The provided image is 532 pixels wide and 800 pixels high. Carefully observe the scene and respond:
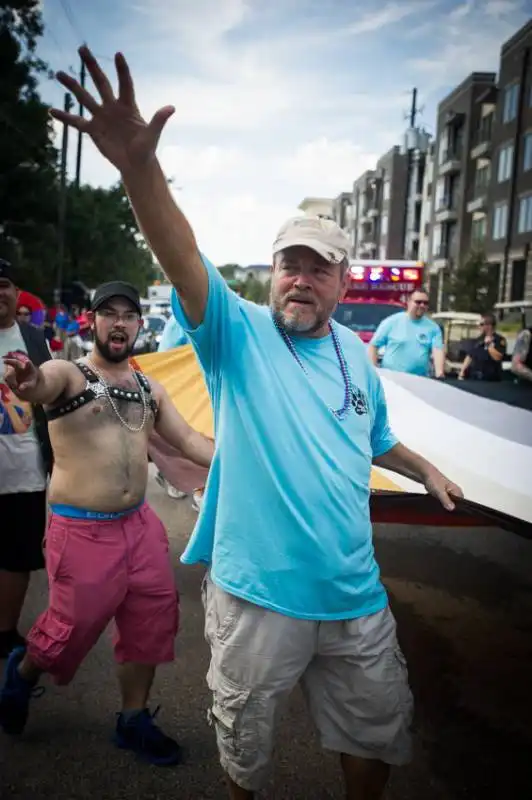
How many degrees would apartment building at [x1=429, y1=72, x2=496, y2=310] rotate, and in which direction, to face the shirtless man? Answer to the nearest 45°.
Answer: approximately 90° to its left

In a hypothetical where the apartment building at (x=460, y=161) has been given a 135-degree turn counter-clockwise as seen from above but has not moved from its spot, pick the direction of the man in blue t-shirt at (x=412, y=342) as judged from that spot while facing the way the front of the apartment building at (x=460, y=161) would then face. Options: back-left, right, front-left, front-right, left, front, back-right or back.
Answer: front-right

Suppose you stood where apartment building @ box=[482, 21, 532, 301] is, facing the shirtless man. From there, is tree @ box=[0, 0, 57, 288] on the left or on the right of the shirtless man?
right

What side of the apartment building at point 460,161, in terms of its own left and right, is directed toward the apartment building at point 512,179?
left

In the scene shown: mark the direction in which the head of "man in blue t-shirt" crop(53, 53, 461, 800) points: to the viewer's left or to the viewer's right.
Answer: to the viewer's left

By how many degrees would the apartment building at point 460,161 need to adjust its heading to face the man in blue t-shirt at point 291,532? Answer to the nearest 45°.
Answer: approximately 90° to its left

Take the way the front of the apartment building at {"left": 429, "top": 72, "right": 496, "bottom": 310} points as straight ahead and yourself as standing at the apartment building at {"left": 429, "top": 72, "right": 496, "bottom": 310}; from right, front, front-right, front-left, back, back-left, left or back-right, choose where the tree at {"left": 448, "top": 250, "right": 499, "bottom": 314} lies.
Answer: left

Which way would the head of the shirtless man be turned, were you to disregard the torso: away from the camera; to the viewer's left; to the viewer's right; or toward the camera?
toward the camera

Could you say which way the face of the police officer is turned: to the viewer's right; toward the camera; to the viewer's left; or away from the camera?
toward the camera

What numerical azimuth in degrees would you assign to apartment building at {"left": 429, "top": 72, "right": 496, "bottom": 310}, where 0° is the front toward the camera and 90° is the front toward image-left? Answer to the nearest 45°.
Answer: approximately 90°

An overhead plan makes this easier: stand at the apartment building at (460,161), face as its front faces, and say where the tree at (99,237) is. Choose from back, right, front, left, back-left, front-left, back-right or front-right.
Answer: front-left

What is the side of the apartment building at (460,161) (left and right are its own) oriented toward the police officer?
left
